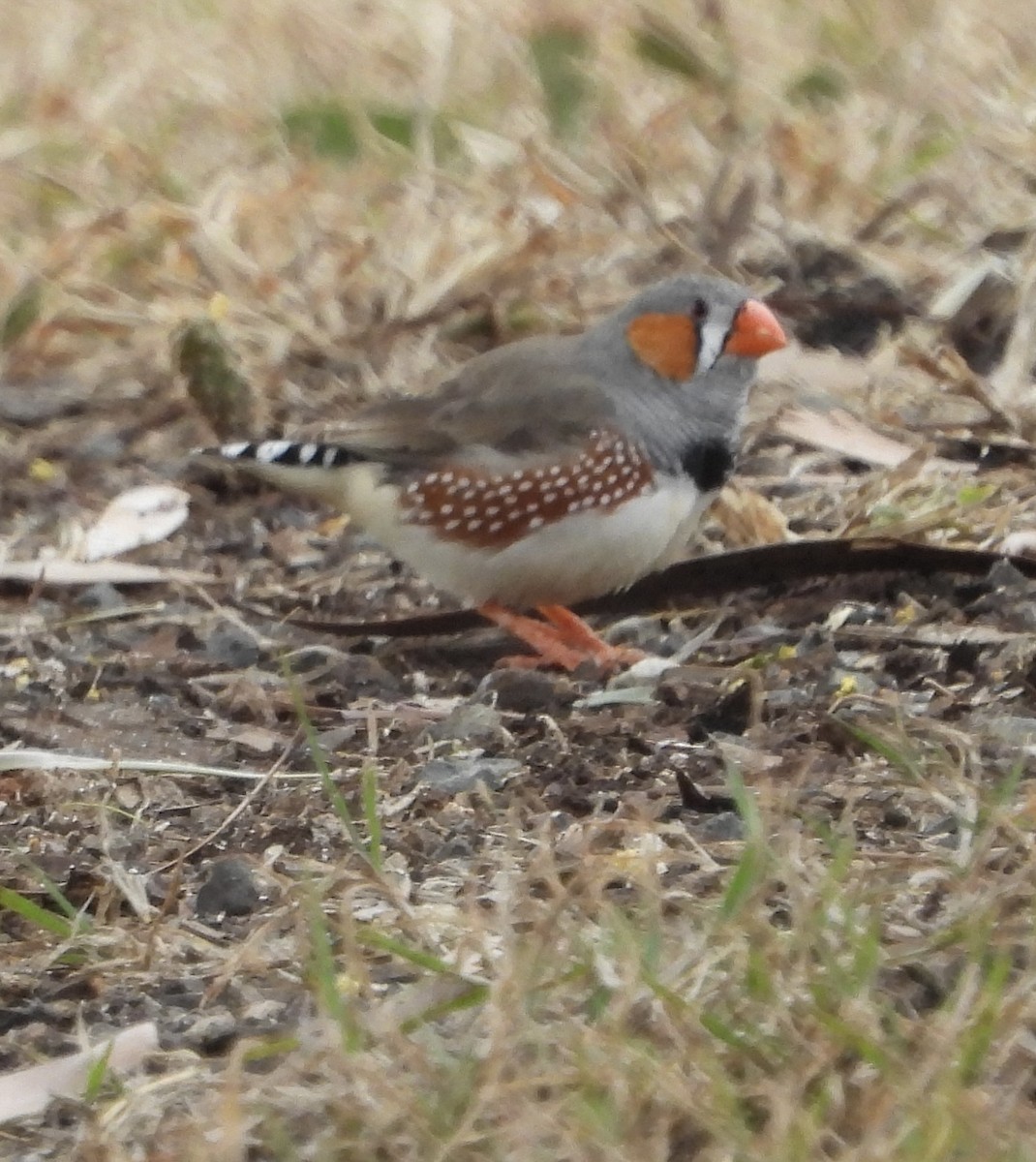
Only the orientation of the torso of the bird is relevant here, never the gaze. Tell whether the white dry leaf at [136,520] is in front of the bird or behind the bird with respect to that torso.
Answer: behind

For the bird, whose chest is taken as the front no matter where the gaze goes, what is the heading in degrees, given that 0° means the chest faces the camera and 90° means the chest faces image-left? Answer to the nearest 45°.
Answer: approximately 270°

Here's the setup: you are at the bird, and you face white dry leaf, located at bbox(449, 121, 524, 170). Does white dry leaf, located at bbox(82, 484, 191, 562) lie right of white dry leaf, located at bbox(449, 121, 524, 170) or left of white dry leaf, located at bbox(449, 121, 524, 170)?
left

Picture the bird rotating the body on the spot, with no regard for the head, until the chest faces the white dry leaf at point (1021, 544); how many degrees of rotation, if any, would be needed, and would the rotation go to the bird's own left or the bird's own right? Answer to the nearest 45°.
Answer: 0° — it already faces it

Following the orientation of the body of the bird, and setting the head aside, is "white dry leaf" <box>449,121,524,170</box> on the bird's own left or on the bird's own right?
on the bird's own left
